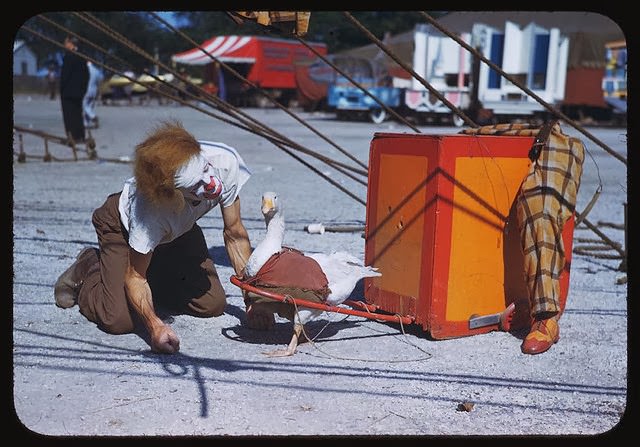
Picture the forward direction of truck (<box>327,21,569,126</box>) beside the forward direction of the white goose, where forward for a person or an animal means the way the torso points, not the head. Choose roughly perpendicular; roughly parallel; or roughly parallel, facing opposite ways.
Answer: roughly parallel

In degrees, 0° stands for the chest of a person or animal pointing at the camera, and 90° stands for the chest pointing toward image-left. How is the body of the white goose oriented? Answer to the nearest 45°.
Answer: approximately 90°

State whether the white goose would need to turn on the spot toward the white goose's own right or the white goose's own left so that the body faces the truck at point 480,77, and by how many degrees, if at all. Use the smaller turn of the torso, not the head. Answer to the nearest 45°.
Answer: approximately 90° to the white goose's own right

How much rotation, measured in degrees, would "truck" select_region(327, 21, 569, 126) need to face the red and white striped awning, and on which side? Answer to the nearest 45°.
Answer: approximately 45° to its right

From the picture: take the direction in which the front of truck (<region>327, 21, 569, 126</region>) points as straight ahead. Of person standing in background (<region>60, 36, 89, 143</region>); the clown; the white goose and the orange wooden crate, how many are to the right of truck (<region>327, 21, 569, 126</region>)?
0

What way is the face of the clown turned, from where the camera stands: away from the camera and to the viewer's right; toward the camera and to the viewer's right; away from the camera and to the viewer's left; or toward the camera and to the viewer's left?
toward the camera and to the viewer's right

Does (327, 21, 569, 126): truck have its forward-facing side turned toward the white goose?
no

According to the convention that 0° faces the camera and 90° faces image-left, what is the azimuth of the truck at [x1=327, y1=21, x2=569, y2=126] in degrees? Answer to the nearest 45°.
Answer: approximately 90°

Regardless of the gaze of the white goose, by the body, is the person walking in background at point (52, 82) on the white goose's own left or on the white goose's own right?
on the white goose's own right

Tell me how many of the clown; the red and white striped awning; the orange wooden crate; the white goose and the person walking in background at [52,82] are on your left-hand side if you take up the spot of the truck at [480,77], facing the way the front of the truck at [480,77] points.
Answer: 3

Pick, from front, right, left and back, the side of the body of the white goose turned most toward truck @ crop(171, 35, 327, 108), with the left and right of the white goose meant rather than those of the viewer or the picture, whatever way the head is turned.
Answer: right

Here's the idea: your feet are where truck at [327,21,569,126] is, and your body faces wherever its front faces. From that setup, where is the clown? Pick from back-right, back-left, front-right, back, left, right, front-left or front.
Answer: left

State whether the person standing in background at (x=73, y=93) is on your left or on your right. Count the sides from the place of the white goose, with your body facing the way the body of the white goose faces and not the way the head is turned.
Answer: on your right
